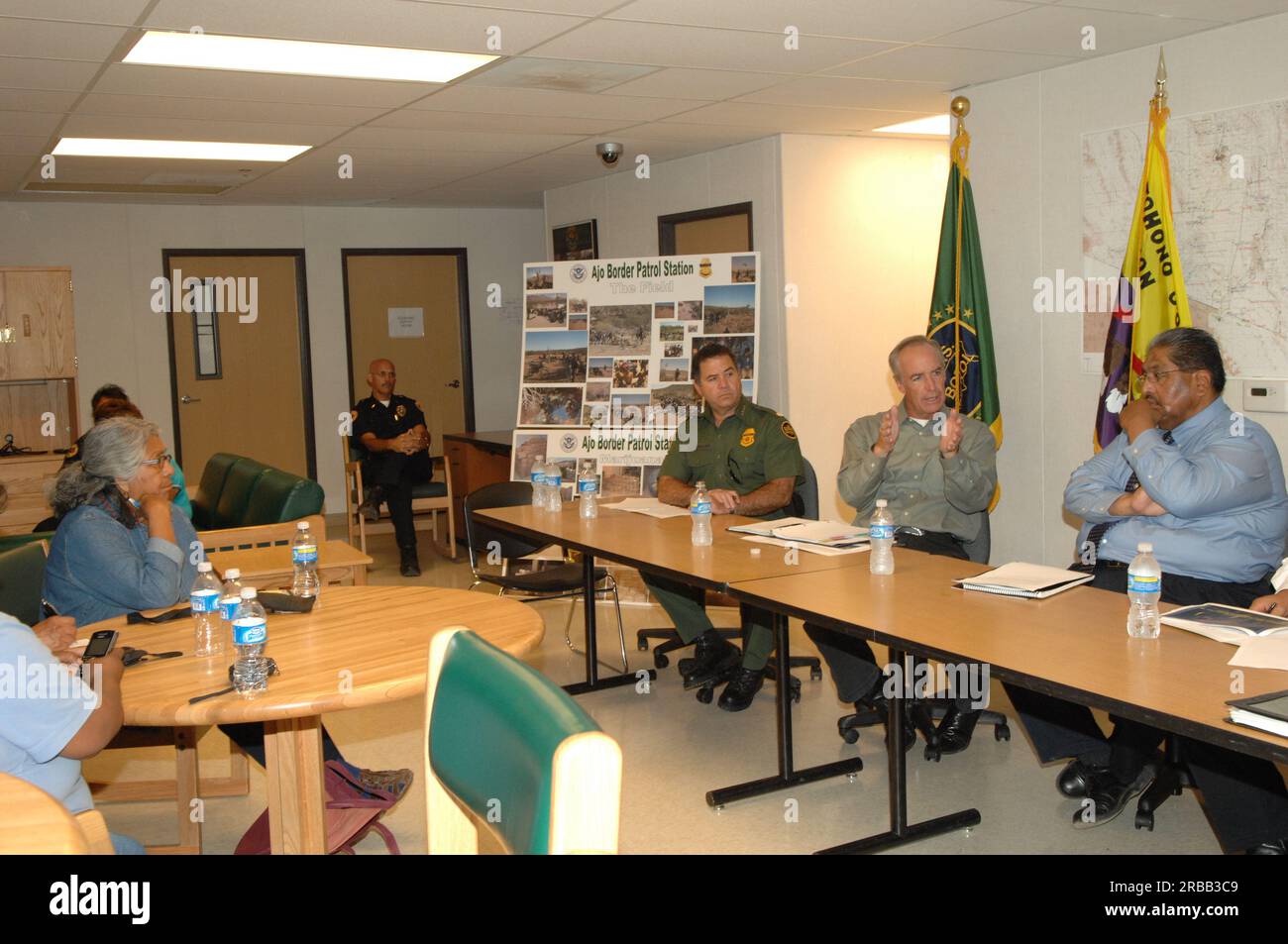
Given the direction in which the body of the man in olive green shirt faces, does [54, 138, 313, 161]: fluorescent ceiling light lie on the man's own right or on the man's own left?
on the man's own right

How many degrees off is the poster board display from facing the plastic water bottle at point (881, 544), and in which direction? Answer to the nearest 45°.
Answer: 0° — it already faces it

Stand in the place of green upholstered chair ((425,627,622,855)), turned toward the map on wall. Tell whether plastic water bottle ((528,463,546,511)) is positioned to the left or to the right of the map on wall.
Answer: left

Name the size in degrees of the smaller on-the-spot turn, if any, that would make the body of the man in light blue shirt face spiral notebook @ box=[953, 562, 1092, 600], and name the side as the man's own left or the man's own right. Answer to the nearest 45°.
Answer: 0° — they already face it

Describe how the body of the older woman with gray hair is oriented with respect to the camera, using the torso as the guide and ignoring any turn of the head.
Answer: to the viewer's right

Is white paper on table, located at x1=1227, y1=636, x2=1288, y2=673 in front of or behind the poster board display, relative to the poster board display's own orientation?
in front

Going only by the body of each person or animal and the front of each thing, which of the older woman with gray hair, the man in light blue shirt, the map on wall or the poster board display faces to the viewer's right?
the older woman with gray hair

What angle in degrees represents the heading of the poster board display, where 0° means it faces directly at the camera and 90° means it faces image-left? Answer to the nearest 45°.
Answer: approximately 0°

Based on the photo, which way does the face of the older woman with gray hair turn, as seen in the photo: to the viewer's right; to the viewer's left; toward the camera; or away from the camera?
to the viewer's right
